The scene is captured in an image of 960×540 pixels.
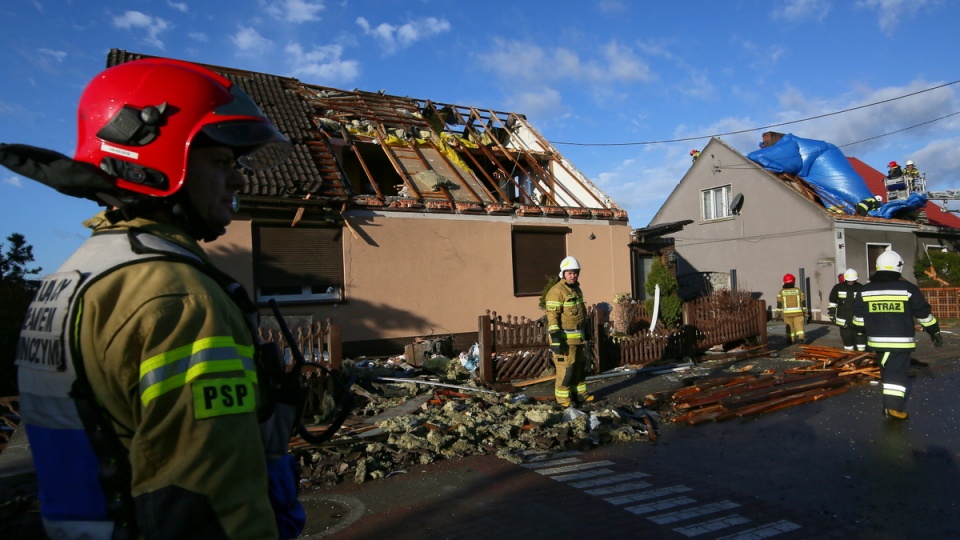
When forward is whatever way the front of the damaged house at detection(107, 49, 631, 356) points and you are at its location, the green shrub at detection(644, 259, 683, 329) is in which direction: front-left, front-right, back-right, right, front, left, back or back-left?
left

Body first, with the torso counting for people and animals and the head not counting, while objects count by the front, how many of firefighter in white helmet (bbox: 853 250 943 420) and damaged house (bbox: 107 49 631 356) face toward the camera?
1

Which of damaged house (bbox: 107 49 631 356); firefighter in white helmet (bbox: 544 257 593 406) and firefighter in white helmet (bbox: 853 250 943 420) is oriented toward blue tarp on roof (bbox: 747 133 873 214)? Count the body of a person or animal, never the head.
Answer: firefighter in white helmet (bbox: 853 250 943 420)

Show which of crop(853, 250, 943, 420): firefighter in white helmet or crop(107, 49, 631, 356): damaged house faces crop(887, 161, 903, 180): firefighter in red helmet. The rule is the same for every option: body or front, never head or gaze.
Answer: the firefighter in white helmet

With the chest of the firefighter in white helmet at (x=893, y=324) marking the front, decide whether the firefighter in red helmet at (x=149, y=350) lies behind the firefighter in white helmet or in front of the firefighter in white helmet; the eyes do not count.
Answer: behind

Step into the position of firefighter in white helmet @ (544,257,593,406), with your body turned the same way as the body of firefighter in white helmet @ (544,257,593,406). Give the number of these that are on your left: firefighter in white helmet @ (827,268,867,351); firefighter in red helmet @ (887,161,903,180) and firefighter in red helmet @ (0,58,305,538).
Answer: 2

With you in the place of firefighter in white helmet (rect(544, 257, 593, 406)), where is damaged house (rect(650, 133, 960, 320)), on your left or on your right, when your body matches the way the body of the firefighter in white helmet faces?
on your left

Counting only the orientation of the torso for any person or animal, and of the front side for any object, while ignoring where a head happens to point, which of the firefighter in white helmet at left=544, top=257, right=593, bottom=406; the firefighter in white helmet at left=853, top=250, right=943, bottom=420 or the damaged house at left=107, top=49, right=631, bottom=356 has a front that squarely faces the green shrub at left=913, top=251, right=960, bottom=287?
the firefighter in white helmet at left=853, top=250, right=943, bottom=420

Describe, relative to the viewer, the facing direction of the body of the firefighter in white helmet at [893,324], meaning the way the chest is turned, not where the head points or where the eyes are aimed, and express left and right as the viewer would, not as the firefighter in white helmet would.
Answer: facing away from the viewer

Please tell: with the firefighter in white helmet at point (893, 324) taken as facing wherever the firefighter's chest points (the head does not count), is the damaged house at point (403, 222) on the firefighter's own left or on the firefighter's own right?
on the firefighter's own left

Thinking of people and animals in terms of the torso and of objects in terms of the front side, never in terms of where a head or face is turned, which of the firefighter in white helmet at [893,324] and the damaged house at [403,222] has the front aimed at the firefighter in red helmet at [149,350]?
the damaged house

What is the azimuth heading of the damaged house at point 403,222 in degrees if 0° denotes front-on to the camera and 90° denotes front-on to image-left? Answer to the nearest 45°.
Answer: approximately 0°
